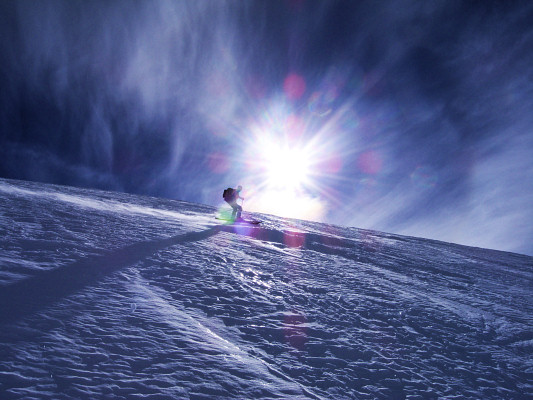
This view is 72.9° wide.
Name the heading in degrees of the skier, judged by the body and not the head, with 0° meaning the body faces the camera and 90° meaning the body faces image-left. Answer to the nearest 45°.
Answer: approximately 270°
